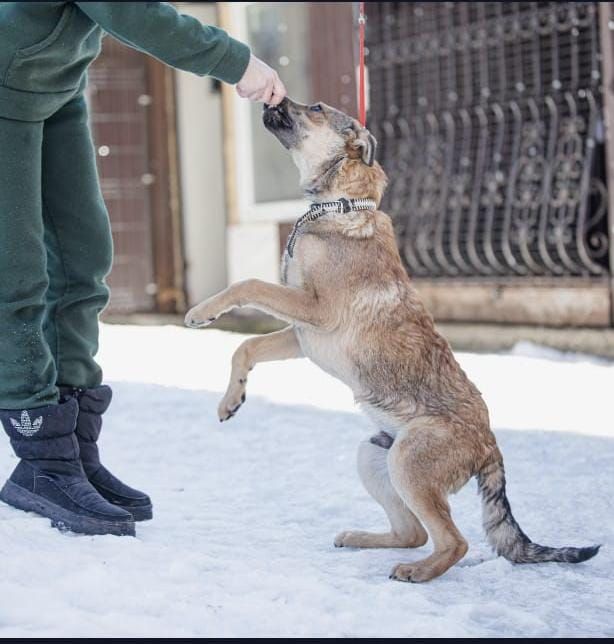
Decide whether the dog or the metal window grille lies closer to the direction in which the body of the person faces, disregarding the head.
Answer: the dog

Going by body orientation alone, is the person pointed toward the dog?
yes

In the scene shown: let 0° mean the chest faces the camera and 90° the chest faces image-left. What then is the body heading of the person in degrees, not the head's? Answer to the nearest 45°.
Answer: approximately 270°

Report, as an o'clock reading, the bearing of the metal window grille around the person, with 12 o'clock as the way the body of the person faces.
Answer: The metal window grille is roughly at 10 o'clock from the person.
